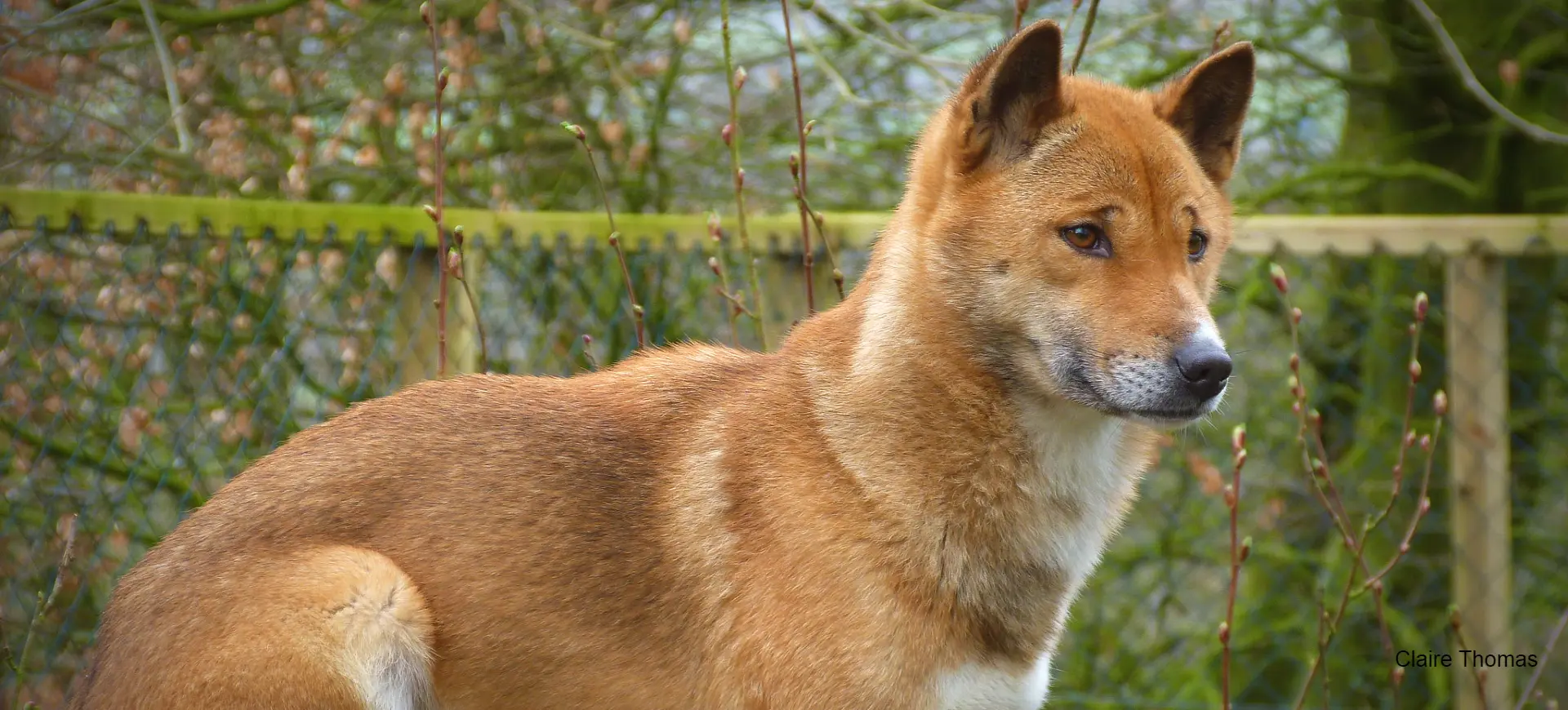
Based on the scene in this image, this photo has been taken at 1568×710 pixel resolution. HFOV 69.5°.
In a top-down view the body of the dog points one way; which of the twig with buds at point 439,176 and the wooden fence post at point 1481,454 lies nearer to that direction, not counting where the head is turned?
the wooden fence post

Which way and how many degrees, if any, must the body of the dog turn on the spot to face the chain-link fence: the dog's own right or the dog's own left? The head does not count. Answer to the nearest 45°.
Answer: approximately 90° to the dog's own left

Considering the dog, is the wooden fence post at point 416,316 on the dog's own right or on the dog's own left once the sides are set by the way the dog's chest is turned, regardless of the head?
on the dog's own left

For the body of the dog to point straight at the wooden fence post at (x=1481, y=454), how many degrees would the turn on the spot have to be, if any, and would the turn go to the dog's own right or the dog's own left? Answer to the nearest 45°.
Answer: approximately 45° to the dog's own left

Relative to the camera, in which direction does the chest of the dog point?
to the viewer's right

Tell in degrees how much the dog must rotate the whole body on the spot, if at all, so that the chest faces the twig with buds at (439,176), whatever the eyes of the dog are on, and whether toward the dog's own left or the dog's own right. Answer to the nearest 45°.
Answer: approximately 135° to the dog's own left
